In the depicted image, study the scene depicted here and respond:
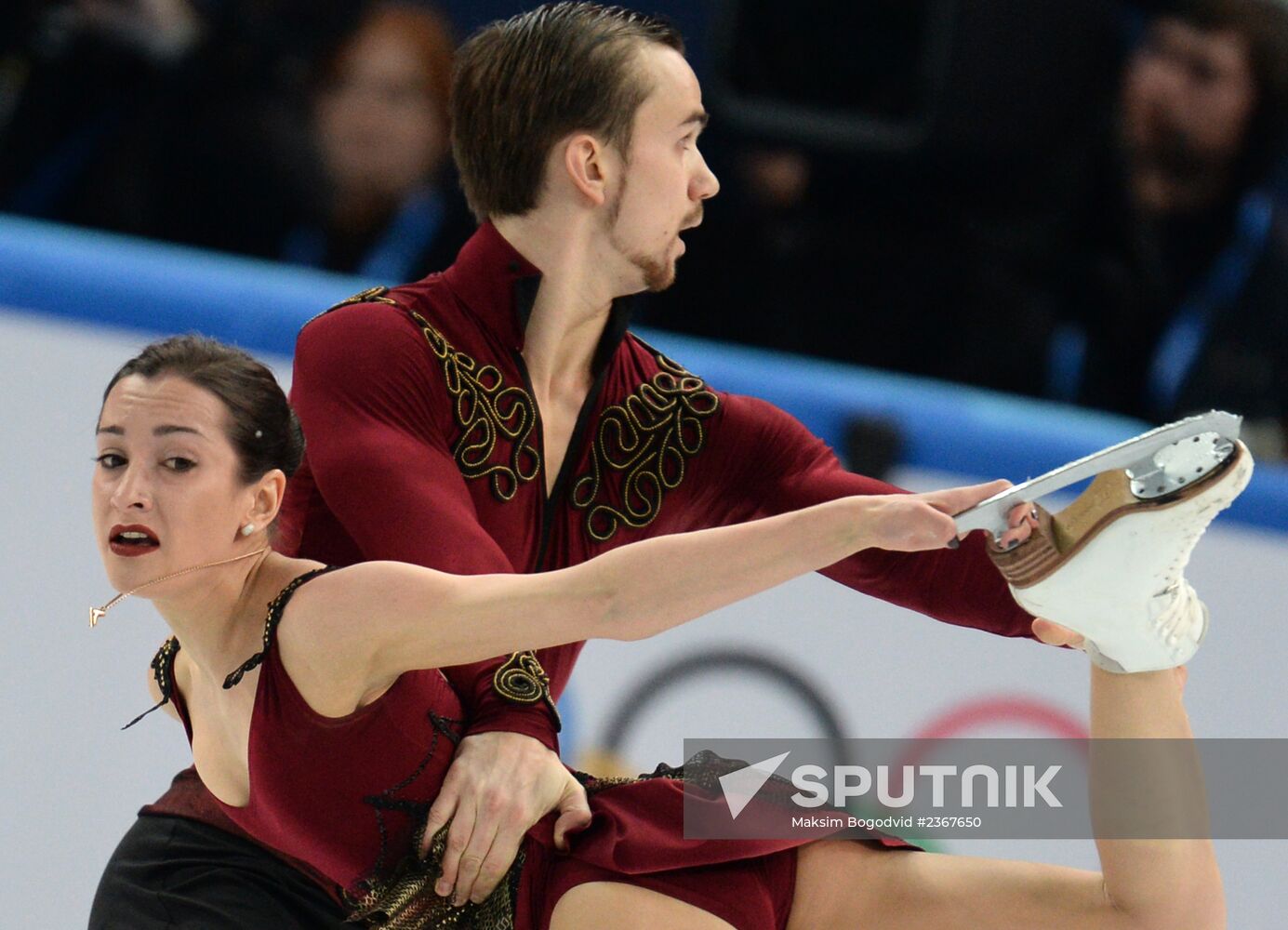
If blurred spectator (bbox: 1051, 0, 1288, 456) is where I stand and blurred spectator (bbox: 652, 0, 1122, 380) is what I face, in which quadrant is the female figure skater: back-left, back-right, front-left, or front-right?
front-left

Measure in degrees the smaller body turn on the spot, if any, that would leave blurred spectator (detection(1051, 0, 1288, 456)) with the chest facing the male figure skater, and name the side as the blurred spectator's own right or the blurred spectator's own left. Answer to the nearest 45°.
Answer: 0° — they already face them

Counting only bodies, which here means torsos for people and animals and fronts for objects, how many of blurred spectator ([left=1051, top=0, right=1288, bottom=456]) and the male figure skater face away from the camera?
0

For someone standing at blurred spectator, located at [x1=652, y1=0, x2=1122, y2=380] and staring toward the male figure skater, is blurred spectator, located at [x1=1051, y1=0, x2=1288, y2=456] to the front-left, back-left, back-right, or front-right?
back-left

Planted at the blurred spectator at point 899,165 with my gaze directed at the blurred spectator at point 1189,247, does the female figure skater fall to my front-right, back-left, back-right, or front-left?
back-right

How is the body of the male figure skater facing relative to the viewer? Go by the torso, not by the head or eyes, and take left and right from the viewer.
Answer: facing the viewer and to the right of the viewer

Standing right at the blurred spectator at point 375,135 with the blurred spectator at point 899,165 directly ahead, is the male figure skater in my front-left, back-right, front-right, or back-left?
front-right

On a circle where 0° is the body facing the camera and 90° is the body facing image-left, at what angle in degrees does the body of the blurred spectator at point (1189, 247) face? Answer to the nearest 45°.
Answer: approximately 45°

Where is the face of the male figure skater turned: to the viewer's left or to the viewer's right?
to the viewer's right

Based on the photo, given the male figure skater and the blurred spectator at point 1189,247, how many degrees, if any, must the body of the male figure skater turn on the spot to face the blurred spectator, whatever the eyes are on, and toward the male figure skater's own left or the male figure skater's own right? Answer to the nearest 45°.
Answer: approximately 90° to the male figure skater's own left

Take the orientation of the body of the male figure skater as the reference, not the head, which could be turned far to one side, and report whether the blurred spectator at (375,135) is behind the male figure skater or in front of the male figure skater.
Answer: behind
